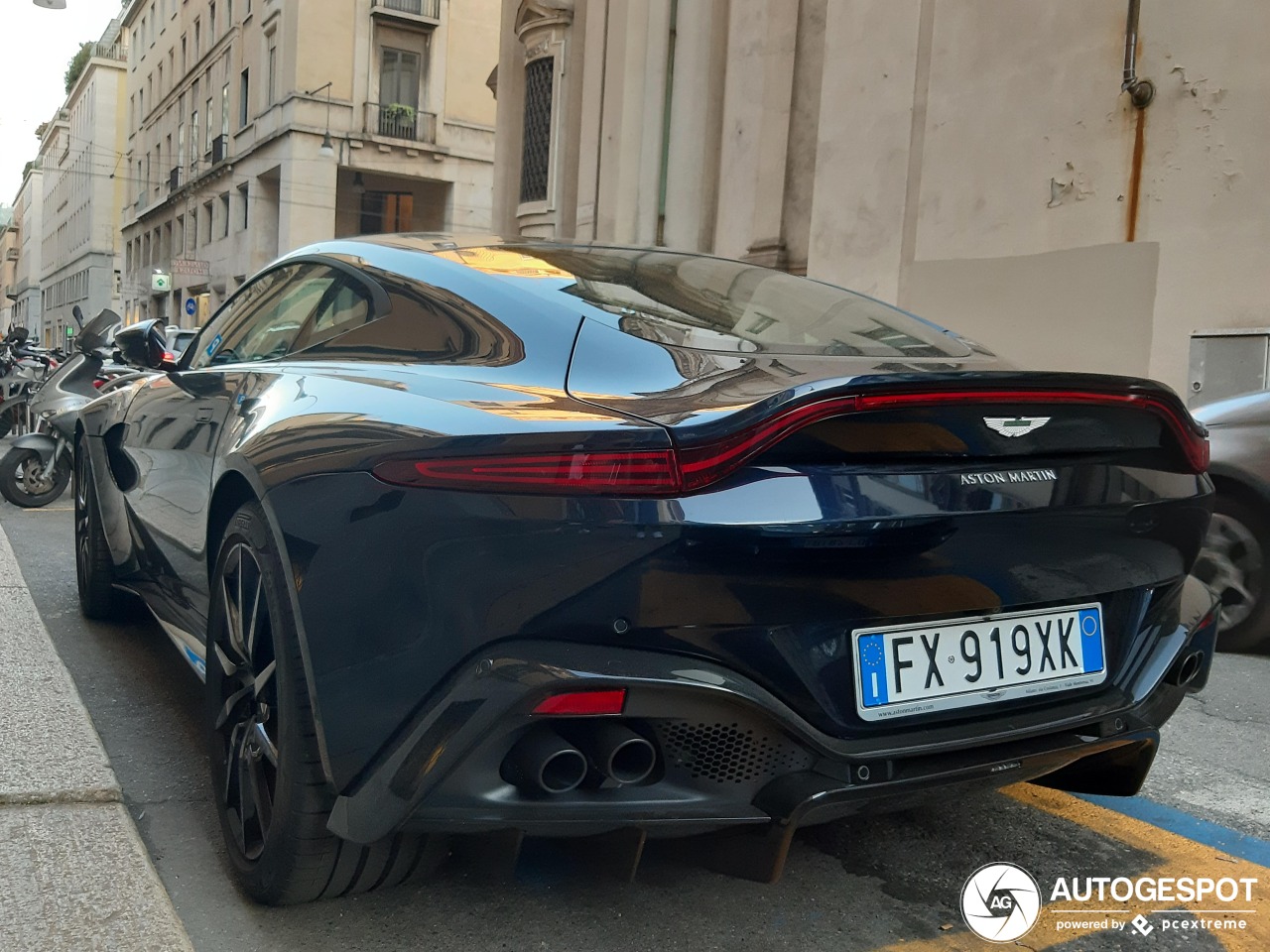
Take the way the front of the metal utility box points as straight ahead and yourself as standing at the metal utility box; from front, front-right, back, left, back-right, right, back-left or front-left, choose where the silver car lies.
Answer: front

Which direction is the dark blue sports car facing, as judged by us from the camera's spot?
facing away from the viewer and to the left of the viewer

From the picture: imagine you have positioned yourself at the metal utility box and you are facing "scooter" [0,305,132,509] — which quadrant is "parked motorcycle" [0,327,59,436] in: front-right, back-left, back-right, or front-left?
front-right

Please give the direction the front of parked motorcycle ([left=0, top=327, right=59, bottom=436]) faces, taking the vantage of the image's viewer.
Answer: facing the viewer and to the left of the viewer

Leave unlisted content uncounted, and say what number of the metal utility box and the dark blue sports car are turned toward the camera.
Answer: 1

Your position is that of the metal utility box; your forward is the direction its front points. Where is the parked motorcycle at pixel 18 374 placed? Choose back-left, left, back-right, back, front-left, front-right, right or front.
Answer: right

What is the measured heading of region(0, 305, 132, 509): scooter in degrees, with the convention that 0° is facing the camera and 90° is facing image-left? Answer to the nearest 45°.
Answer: approximately 45°

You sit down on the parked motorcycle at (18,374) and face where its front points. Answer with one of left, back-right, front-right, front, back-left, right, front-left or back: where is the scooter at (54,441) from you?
front-left

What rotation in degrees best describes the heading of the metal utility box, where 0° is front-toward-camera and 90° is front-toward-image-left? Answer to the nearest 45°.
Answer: approximately 0°

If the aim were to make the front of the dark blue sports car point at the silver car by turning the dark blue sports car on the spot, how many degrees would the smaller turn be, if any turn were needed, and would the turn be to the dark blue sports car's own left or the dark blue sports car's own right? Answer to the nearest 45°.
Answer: approximately 90° to the dark blue sports car's own right

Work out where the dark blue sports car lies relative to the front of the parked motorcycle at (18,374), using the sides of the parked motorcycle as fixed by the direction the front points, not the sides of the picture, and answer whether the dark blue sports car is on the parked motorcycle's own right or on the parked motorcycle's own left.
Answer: on the parked motorcycle's own left
